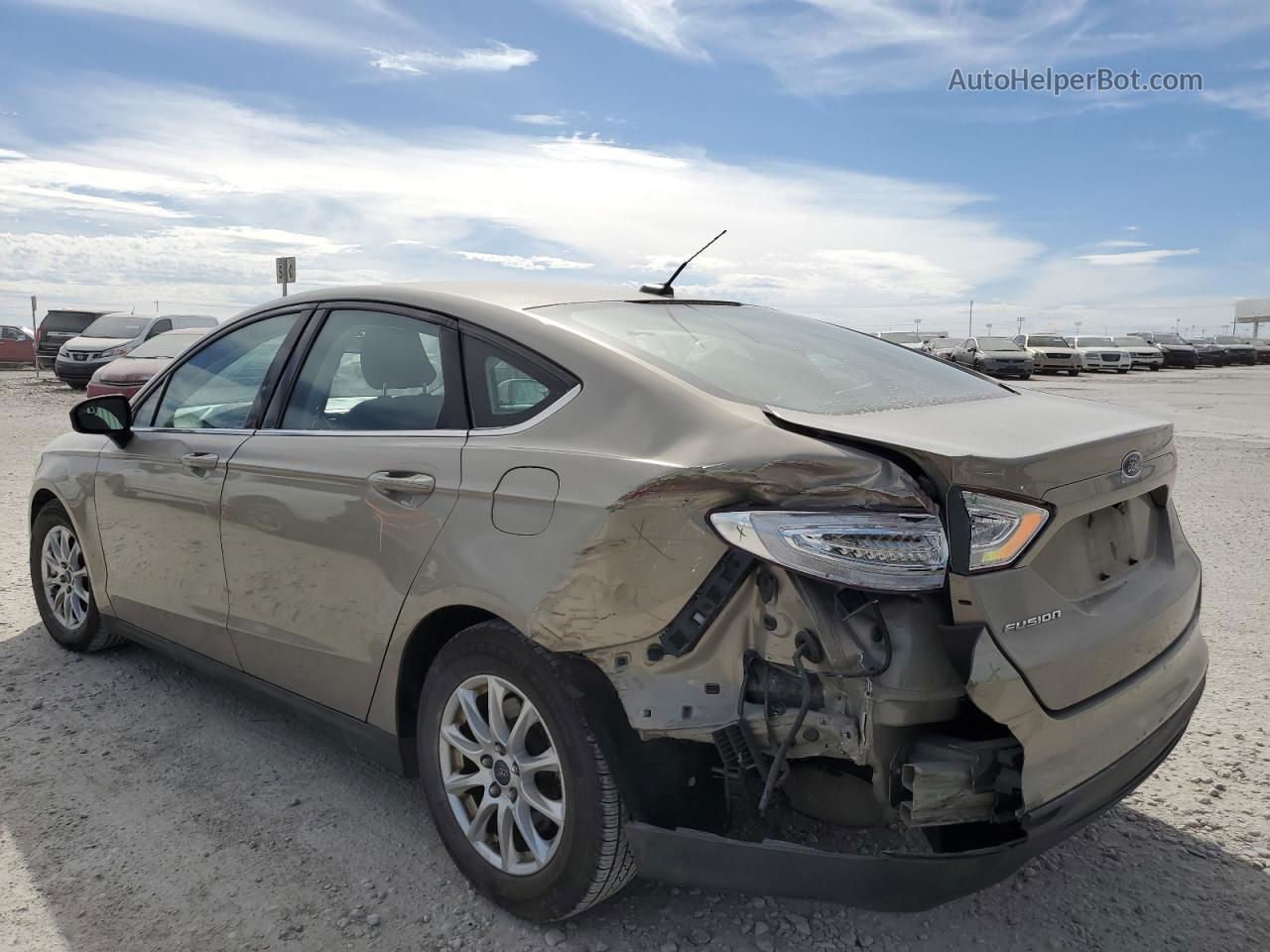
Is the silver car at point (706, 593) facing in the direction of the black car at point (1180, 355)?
no

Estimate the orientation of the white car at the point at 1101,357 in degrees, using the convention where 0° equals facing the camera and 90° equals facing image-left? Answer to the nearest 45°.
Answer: approximately 315°

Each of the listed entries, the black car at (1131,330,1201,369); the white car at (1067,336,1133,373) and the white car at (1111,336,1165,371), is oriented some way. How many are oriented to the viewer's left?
0

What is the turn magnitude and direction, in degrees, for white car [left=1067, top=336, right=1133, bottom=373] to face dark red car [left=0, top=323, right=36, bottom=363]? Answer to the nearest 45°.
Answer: approximately 90° to its right

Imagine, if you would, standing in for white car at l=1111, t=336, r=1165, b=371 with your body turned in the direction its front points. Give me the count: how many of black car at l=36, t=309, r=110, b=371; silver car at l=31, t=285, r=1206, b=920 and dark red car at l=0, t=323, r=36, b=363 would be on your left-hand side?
0

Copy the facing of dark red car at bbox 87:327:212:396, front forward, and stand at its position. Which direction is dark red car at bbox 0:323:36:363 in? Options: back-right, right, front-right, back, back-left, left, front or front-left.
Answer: back-right

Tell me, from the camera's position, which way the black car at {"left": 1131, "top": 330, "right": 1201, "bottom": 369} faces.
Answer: facing the viewer and to the right of the viewer

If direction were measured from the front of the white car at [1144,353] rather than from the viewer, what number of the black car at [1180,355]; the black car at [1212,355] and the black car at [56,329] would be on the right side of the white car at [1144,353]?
1

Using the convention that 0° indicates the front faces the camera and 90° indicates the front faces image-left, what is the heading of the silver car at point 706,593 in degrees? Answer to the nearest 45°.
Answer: approximately 135°

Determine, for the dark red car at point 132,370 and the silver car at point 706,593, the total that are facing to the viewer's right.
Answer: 0

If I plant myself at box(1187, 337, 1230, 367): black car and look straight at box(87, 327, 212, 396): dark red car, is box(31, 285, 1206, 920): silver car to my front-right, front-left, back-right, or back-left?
front-left

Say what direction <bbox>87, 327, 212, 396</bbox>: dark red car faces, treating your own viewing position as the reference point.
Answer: facing the viewer and to the left of the viewer

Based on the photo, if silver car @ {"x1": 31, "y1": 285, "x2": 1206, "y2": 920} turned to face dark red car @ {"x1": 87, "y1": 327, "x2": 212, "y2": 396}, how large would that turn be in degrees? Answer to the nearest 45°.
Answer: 0° — it already faces it

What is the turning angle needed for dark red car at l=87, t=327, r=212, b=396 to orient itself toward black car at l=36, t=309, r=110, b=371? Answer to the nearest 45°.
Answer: approximately 135° to its right

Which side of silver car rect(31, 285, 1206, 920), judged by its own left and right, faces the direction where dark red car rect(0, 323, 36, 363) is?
front

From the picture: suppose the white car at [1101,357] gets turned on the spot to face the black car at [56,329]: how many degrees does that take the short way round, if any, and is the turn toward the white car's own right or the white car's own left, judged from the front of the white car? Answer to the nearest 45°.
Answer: approximately 90° to the white car's own right

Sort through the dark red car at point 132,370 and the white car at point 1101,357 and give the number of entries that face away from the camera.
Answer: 0

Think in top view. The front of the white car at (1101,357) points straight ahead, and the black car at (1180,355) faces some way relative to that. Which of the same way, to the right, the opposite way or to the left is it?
the same way

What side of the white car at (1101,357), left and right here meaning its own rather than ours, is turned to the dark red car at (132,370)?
right

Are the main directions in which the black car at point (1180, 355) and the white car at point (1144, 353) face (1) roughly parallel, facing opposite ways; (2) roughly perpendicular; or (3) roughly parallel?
roughly parallel

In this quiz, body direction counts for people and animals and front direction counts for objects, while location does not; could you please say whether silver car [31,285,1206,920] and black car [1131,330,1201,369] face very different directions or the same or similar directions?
very different directions
